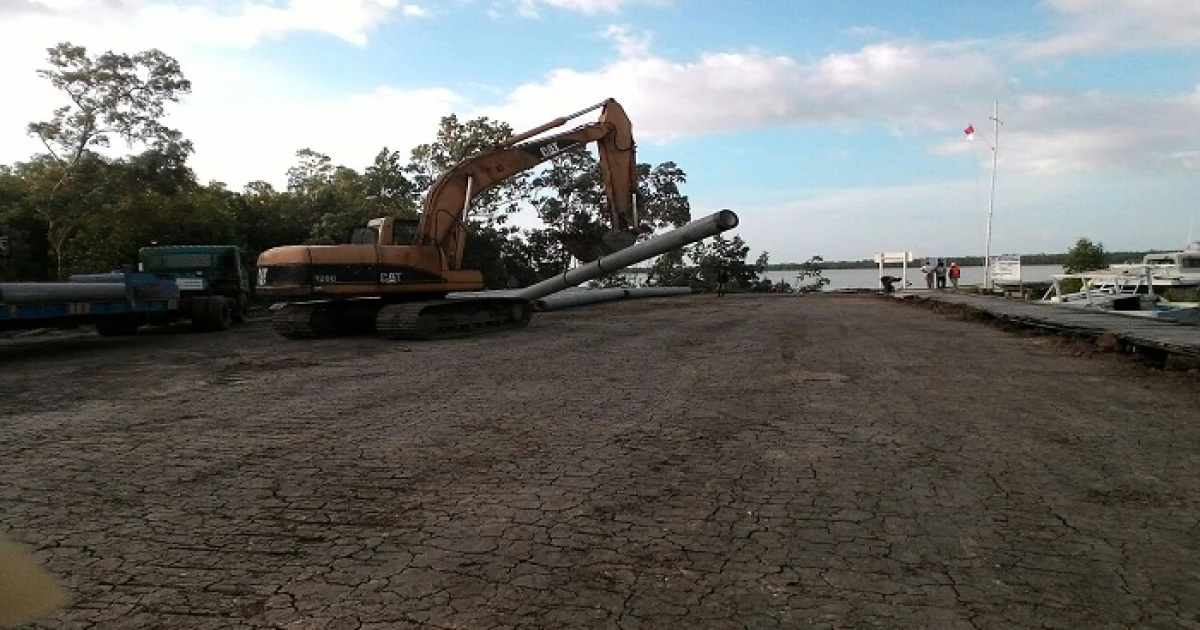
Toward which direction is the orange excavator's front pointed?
to the viewer's right

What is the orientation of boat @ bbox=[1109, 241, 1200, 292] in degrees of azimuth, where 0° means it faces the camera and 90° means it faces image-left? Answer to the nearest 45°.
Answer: approximately 90°

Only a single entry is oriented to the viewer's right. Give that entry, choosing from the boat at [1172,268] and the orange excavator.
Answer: the orange excavator

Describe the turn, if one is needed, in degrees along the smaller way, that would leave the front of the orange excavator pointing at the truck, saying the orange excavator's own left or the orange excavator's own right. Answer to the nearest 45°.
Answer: approximately 180°

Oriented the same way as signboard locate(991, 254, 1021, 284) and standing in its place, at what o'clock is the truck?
The truck is roughly at 1 o'clock from the signboard.

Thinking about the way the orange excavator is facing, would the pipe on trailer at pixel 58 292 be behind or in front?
behind

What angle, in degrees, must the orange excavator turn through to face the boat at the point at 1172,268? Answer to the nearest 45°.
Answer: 0° — it already faces it

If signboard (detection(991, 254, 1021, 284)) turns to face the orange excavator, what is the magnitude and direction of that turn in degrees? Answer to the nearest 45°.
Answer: approximately 45° to its right

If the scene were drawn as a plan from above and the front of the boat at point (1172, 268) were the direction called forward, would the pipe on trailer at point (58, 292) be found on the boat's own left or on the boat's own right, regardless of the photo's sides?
on the boat's own left
